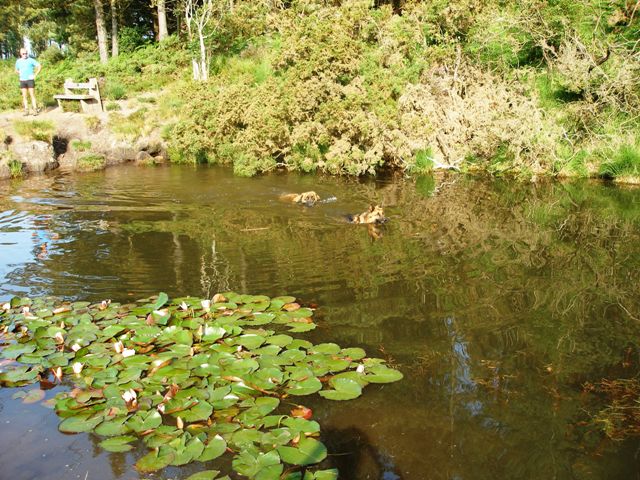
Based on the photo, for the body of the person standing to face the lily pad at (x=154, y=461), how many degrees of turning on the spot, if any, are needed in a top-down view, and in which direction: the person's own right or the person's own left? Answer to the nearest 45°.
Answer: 0° — they already face it

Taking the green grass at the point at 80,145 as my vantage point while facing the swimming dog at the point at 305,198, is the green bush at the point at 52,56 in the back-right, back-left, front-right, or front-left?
back-left

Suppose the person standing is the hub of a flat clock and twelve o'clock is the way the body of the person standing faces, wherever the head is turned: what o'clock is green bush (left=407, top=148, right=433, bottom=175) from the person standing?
The green bush is roughly at 10 o'clock from the person standing.

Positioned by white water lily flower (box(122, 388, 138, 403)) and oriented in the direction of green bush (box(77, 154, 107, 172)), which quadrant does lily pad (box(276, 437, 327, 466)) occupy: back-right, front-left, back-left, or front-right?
back-right

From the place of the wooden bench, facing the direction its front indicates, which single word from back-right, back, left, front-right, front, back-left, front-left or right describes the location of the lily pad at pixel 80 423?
front-left

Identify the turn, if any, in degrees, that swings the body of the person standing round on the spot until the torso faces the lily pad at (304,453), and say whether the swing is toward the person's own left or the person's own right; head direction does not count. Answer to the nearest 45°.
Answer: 0° — they already face it

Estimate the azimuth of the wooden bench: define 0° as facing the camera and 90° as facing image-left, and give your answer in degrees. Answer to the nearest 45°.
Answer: approximately 45°
